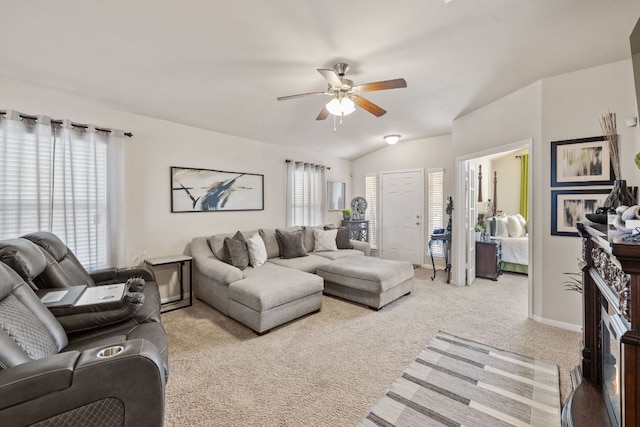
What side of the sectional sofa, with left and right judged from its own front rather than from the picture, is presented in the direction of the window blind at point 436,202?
left

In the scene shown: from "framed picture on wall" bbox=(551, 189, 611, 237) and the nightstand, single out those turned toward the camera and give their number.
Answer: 1

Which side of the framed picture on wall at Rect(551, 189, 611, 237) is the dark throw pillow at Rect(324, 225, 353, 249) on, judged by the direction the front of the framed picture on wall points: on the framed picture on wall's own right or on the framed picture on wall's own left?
on the framed picture on wall's own right

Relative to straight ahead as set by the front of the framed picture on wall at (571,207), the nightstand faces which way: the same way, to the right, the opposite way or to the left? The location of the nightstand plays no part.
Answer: to the left

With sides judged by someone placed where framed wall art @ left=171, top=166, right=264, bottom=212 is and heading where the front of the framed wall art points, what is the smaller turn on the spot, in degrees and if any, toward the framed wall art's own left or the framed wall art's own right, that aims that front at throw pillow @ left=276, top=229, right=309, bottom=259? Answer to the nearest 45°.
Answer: approximately 45° to the framed wall art's own left

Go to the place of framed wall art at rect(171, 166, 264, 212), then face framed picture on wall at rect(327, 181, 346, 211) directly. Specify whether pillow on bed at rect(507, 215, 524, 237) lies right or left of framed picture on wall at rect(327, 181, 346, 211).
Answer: right

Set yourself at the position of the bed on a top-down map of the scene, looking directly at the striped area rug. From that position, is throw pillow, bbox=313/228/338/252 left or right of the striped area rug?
right

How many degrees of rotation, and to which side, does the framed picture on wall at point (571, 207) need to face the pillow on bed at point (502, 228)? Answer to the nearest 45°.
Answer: approximately 135° to its right

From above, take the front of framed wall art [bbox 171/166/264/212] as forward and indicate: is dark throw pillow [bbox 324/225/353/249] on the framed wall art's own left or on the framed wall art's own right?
on the framed wall art's own left

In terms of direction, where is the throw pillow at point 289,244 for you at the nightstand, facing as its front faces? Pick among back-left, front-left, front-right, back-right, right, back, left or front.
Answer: back-right
